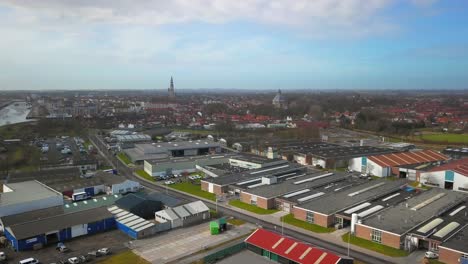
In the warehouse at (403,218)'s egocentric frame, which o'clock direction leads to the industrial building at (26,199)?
The industrial building is roughly at 1 o'clock from the warehouse.

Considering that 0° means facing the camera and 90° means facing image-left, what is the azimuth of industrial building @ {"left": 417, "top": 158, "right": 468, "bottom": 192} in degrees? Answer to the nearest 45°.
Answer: approximately 45°

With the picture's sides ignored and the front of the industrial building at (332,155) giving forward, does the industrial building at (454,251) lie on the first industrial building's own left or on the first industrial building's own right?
on the first industrial building's own left

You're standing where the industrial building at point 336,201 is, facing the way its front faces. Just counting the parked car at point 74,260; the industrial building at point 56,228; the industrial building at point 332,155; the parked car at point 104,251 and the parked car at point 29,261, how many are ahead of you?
4

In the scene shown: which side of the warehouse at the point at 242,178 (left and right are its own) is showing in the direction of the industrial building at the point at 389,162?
back

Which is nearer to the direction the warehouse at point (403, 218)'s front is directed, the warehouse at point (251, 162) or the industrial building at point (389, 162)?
the warehouse

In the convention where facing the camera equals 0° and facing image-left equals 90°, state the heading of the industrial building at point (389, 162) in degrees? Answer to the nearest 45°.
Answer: approximately 45°

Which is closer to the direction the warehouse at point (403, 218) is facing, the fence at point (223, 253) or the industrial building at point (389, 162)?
the fence

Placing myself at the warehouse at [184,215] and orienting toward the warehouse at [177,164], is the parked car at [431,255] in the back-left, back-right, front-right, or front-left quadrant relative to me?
back-right

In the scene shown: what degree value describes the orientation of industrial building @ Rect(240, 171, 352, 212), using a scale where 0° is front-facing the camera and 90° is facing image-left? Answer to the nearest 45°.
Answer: approximately 45°

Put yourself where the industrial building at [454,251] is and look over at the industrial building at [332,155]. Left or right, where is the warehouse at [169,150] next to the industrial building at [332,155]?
left
